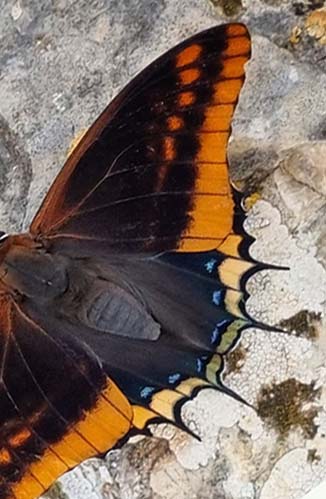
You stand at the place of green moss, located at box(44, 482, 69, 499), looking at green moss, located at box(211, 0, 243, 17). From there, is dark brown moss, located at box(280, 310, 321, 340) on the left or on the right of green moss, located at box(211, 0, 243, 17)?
right

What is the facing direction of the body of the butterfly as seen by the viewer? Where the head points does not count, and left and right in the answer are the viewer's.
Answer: facing away from the viewer and to the left of the viewer

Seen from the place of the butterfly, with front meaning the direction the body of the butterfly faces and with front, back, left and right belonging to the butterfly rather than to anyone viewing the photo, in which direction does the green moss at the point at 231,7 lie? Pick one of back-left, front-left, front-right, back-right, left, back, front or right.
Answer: right

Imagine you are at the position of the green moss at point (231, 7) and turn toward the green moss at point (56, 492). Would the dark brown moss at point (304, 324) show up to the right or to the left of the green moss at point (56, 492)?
left
